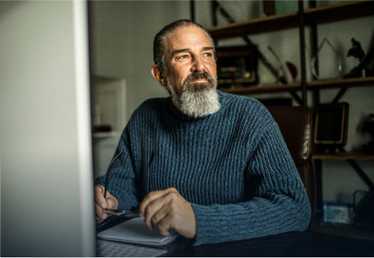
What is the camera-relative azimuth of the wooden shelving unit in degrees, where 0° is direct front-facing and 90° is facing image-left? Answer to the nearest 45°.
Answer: approximately 45°

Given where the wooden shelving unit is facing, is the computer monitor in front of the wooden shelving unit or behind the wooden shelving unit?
in front

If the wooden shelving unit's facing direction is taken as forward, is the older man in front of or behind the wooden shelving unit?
in front

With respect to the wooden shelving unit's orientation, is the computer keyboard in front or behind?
in front
